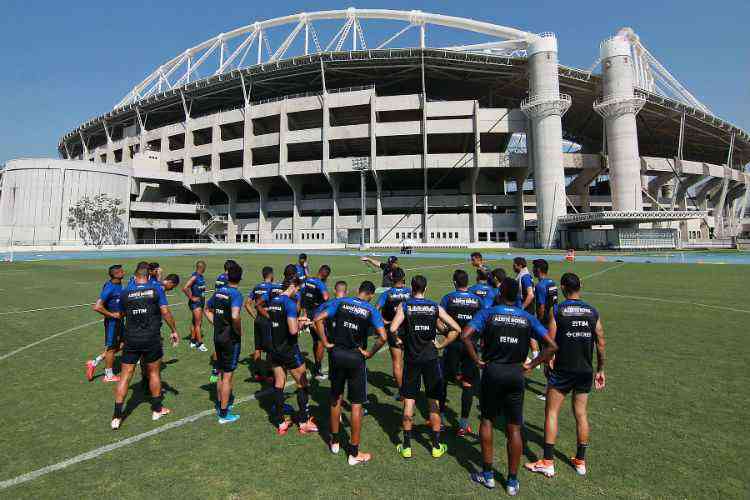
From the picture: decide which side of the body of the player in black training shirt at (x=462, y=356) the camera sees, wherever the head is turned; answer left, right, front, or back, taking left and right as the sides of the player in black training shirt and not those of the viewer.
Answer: back

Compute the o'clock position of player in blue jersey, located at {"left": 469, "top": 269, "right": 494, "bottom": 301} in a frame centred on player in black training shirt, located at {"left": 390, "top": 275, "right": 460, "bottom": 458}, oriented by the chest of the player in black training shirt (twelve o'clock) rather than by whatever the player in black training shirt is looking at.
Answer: The player in blue jersey is roughly at 1 o'clock from the player in black training shirt.

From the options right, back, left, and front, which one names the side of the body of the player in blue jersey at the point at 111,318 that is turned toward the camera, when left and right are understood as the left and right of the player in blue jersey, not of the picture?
right

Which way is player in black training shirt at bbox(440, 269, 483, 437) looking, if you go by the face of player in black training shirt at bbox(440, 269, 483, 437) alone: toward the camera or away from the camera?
away from the camera

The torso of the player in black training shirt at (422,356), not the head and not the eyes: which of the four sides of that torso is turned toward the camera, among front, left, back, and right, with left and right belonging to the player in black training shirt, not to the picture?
back

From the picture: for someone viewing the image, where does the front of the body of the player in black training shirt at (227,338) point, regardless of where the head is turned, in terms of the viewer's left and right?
facing away from the viewer and to the right of the viewer

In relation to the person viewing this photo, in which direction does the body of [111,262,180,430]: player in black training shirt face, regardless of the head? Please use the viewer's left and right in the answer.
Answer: facing away from the viewer

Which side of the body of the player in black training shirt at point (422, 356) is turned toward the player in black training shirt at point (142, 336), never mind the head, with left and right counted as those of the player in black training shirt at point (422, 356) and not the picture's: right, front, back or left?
left

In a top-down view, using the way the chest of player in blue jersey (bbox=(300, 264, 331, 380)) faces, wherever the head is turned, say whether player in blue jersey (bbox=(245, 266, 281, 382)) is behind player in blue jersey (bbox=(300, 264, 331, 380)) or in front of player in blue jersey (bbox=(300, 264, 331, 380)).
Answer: behind

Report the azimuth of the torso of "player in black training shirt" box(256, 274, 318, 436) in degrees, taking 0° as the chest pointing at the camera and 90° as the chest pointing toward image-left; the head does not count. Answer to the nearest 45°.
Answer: approximately 225°

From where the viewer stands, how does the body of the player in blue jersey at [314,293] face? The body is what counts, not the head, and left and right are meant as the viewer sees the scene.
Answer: facing away from the viewer and to the right of the viewer

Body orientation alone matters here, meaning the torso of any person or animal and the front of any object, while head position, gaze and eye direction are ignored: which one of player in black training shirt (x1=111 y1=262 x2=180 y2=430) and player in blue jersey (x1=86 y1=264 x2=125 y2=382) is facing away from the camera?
the player in black training shirt

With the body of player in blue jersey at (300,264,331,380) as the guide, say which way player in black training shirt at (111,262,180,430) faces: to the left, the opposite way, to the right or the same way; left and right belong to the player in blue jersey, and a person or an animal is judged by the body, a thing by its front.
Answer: to the left

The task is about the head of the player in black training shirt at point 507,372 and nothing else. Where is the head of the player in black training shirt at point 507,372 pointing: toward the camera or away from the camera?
away from the camera

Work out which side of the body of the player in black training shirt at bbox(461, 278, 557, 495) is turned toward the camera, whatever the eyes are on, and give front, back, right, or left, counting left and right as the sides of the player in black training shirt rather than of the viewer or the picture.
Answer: back

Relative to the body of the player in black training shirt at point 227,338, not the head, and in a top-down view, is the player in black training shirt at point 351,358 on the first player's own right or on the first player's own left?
on the first player's own right
